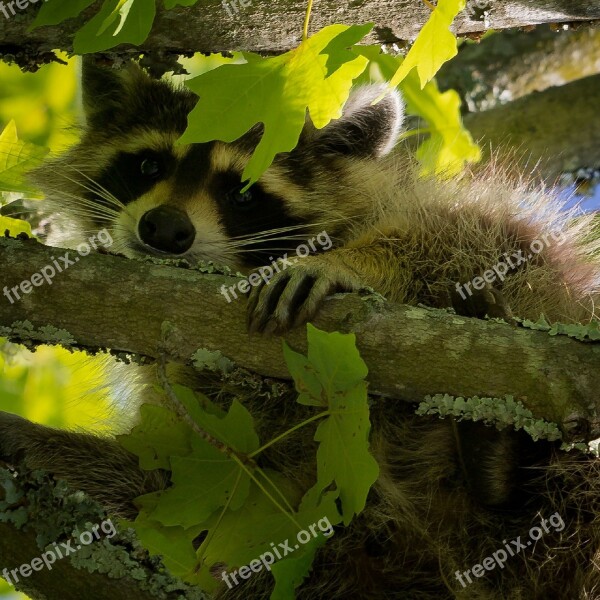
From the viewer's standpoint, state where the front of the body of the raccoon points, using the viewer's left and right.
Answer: facing the viewer and to the left of the viewer

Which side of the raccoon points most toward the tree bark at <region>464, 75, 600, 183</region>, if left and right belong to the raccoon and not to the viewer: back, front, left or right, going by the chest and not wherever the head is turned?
back

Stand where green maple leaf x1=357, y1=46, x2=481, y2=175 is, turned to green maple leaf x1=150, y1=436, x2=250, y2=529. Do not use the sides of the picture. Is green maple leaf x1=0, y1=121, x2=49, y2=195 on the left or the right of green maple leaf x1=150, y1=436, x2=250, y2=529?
right

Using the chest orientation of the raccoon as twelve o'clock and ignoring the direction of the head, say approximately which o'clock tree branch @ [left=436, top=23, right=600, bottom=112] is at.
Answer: The tree branch is roughly at 5 o'clock from the raccoon.
